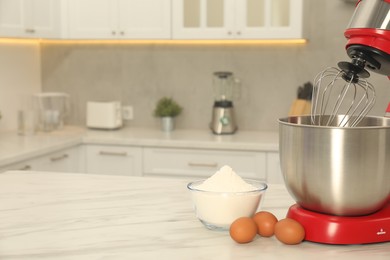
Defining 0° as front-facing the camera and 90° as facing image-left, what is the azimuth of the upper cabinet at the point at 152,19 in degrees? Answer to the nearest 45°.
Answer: approximately 0°

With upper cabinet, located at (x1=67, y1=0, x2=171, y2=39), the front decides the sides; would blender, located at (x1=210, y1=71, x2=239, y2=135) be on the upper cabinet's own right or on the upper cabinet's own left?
on the upper cabinet's own left

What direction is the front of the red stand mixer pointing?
to the viewer's left

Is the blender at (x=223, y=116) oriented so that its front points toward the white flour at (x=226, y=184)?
yes
